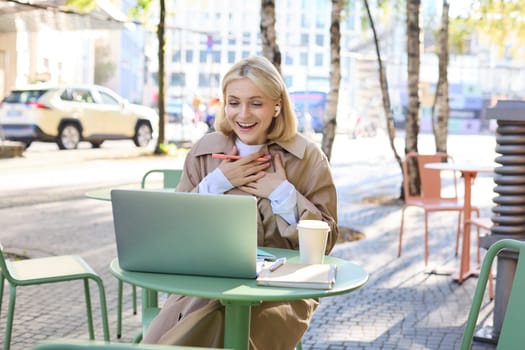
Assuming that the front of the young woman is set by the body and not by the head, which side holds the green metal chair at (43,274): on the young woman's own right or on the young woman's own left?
on the young woman's own right

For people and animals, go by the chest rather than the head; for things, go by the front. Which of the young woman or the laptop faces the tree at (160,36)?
the laptop

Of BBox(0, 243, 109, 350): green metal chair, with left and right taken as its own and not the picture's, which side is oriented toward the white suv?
left

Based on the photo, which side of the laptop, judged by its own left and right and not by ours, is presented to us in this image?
back

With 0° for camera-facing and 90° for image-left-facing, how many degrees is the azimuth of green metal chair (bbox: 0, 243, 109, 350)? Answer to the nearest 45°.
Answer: approximately 270°

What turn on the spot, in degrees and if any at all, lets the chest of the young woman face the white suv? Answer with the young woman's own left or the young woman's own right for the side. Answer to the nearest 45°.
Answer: approximately 180°

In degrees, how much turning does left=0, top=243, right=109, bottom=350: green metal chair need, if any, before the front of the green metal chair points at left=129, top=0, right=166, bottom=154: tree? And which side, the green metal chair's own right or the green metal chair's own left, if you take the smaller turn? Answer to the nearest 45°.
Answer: approximately 90° to the green metal chair's own left

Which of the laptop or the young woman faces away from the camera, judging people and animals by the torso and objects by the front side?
the laptop

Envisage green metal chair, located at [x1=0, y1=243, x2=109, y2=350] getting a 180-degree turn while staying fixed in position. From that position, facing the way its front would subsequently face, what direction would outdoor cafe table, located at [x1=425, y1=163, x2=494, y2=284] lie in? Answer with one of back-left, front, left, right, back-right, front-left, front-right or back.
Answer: back-right

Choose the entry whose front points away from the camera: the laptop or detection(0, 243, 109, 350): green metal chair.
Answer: the laptop
